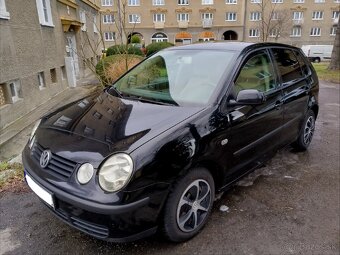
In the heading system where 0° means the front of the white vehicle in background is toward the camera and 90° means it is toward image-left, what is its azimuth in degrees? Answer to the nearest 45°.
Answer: approximately 90°

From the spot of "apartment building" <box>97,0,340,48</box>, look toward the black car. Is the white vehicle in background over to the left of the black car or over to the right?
left

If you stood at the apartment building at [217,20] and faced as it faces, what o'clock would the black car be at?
The black car is roughly at 12 o'clock from the apartment building.

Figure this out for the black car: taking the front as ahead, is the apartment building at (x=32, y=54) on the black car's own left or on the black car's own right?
on the black car's own right

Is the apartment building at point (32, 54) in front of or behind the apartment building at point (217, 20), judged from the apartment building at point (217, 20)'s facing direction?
in front

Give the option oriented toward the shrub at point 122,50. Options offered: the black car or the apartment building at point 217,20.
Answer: the apartment building

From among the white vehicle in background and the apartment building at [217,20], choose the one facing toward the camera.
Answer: the apartment building

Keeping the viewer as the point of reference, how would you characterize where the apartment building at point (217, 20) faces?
facing the viewer

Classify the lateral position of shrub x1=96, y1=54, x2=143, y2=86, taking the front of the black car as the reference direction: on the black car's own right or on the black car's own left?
on the black car's own right

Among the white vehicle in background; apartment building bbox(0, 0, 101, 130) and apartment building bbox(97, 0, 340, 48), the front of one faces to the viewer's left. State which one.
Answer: the white vehicle in background

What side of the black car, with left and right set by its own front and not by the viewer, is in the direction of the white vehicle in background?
back

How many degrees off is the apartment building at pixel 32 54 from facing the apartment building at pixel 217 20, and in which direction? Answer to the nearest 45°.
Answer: approximately 90° to its left

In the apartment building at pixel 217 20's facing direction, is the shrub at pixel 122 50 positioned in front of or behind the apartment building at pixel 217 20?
in front

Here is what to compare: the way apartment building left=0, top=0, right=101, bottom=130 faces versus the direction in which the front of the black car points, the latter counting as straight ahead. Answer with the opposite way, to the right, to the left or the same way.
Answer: to the left

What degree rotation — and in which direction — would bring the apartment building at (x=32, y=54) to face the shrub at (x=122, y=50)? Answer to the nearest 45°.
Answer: approximately 90° to its left

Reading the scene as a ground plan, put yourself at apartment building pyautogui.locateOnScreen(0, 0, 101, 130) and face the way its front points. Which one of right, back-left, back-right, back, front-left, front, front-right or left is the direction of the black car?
front-right

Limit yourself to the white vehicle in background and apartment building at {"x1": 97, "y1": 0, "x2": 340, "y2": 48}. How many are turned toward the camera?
1
